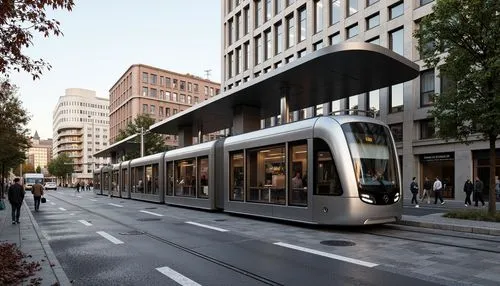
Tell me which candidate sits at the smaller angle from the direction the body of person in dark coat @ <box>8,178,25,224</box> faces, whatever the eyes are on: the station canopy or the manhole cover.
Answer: the station canopy

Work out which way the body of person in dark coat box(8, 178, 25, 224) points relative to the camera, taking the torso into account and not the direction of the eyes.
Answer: away from the camera

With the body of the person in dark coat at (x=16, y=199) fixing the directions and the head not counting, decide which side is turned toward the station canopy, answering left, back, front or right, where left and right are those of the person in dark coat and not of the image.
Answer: right

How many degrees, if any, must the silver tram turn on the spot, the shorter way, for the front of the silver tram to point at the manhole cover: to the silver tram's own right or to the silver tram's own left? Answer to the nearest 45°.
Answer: approximately 45° to the silver tram's own right

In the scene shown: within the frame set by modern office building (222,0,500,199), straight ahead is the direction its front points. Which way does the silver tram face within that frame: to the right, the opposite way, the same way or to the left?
to the left

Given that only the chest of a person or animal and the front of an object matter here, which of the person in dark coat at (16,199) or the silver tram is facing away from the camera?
the person in dark coat

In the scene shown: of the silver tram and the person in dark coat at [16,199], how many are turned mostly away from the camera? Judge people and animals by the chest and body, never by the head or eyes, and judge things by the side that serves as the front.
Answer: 1
